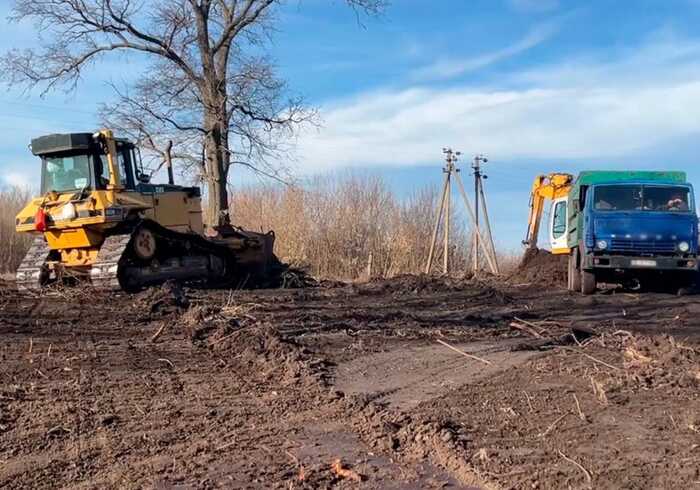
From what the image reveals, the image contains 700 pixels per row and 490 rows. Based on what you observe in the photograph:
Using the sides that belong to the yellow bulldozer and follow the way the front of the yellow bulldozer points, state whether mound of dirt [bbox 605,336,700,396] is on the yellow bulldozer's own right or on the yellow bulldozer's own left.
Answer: on the yellow bulldozer's own right

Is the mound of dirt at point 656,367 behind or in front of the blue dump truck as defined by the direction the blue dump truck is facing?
in front

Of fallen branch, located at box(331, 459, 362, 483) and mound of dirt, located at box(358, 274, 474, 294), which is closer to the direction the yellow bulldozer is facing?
the mound of dirt

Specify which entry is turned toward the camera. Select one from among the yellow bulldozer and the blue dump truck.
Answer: the blue dump truck

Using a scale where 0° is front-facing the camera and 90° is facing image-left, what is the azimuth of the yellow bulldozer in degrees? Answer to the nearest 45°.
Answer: approximately 225°

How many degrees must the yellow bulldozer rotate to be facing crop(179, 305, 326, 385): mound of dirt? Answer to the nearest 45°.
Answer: approximately 135° to its right

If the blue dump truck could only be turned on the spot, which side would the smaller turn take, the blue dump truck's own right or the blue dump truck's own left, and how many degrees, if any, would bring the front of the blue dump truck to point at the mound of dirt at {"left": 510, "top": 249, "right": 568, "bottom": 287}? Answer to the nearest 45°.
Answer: approximately 135° to the blue dump truck's own right

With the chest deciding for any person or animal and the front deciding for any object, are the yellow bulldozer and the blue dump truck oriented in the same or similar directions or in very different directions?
very different directions

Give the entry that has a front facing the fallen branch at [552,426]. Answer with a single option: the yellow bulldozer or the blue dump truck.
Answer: the blue dump truck

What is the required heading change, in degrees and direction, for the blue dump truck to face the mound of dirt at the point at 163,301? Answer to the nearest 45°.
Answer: approximately 45° to its right

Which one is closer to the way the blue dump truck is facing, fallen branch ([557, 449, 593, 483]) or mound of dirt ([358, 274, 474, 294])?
the fallen branch

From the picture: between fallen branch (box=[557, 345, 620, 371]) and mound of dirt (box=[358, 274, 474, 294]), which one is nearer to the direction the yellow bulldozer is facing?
the mound of dirt

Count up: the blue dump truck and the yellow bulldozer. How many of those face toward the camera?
1

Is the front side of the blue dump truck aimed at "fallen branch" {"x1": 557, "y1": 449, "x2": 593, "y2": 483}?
yes

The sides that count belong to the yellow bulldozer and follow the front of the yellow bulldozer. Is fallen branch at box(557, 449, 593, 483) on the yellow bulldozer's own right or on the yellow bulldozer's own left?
on the yellow bulldozer's own right

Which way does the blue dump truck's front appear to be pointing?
toward the camera

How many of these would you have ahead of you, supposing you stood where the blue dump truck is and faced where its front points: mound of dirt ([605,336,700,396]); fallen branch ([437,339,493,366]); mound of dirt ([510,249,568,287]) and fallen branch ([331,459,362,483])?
3

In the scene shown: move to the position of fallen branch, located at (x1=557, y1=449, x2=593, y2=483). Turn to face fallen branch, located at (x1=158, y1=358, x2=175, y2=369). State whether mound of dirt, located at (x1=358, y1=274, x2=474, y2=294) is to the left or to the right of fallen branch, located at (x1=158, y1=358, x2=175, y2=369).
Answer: right

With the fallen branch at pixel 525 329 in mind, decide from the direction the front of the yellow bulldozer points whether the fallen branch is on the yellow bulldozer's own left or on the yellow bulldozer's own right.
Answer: on the yellow bulldozer's own right

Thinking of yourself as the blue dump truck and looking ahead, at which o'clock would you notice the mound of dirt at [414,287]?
The mound of dirt is roughly at 3 o'clock from the blue dump truck.
